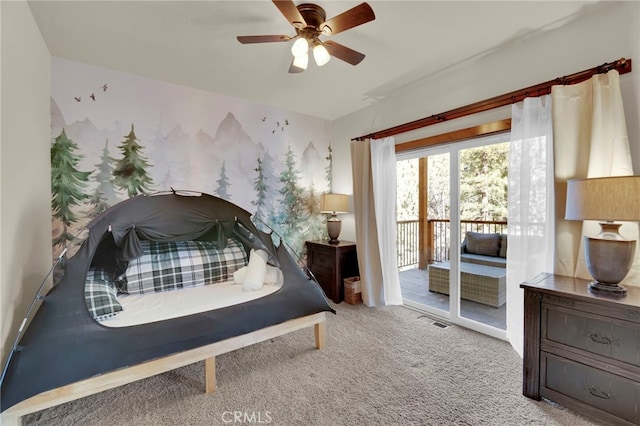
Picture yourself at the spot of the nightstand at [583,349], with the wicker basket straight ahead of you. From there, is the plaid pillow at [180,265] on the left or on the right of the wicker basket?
left

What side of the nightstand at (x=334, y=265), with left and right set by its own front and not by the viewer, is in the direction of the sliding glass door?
left

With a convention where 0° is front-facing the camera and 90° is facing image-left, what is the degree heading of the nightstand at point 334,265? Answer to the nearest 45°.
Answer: approximately 45°

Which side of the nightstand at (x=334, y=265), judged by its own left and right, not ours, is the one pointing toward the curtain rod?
left
